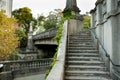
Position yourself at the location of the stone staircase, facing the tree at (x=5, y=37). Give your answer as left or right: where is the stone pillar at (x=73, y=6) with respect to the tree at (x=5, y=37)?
right

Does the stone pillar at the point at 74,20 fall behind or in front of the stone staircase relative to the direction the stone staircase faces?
behind

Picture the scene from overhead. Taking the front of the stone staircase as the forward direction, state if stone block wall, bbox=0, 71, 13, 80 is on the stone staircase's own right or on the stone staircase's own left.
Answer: on the stone staircase's own right

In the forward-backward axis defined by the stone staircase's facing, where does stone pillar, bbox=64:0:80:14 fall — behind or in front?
behind

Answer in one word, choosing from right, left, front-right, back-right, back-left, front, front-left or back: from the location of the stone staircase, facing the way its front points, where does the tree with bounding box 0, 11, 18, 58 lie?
back-right

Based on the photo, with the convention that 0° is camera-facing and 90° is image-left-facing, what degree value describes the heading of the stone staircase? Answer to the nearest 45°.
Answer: approximately 0°
